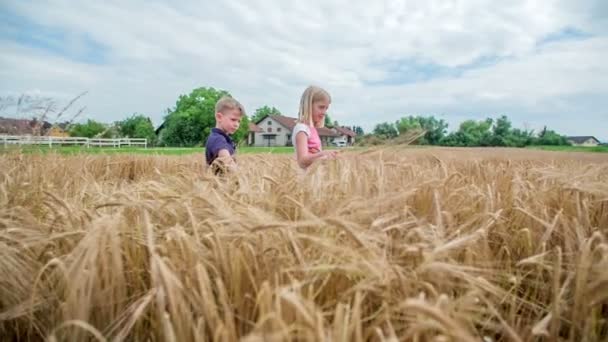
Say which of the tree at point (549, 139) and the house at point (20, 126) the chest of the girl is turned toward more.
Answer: the tree

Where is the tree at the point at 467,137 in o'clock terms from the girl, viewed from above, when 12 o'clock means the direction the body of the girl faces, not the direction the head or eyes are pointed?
The tree is roughly at 10 o'clock from the girl.

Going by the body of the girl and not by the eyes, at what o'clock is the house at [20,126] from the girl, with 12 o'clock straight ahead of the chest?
The house is roughly at 8 o'clock from the girl.

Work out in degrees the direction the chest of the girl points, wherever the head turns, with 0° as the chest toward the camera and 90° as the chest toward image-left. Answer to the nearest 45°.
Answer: approximately 270°

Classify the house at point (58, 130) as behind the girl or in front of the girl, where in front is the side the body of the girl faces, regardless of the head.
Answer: behind

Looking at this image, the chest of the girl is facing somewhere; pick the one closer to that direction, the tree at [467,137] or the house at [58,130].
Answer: the tree

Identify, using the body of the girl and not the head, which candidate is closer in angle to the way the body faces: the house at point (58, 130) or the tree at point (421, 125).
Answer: the tree

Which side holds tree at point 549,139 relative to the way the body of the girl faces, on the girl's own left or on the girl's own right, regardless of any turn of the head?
on the girl's own left
